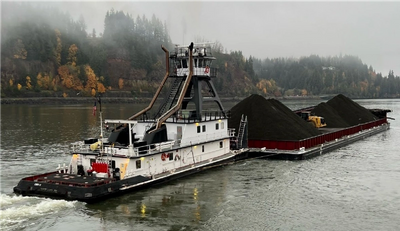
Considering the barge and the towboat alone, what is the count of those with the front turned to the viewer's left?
0

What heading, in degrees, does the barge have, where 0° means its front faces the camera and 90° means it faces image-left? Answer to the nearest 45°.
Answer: approximately 225°

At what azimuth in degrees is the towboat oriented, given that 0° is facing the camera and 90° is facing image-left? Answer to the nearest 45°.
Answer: approximately 225°

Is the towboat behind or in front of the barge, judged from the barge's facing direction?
behind

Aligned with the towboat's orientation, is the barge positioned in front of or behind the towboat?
in front
